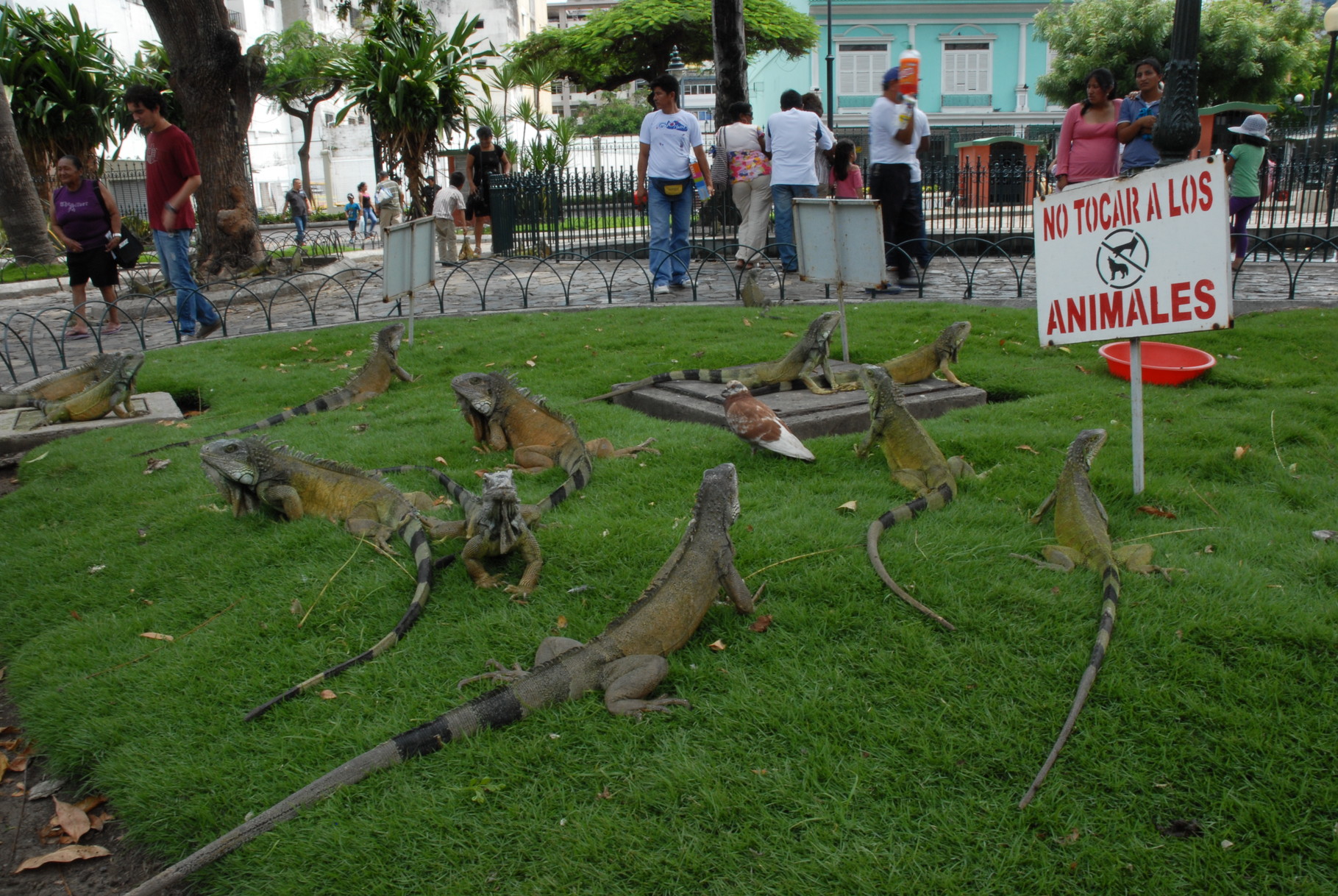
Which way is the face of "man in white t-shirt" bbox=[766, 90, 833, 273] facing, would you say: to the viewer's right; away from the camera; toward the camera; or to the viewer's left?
away from the camera

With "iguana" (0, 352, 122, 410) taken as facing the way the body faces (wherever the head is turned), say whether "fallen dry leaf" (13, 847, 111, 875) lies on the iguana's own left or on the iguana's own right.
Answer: on the iguana's own right

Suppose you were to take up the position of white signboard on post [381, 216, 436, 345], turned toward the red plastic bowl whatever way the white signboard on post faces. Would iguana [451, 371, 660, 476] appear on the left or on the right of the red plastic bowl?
right

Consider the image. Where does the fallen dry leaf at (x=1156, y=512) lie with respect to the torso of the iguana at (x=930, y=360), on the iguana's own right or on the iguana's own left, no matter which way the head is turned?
on the iguana's own right

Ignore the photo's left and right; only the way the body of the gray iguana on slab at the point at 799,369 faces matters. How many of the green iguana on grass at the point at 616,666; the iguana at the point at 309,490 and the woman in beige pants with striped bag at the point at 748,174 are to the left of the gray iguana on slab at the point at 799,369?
1

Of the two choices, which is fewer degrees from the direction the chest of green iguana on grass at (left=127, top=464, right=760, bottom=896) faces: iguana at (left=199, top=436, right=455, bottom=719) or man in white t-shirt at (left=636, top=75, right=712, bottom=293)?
the man in white t-shirt

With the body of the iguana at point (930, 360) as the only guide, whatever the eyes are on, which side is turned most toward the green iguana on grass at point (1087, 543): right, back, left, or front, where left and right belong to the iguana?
right

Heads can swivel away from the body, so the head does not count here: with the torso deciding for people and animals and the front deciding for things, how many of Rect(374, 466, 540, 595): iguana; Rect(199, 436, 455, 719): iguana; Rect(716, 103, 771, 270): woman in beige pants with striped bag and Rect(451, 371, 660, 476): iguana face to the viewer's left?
2

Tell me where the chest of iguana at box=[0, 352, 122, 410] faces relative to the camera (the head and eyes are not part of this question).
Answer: to the viewer's right

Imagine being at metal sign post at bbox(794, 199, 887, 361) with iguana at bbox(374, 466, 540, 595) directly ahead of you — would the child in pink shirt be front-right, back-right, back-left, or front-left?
back-right

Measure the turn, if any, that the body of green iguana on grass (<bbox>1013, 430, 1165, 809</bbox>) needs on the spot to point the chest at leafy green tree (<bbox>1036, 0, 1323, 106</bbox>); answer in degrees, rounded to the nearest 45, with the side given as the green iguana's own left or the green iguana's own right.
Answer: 0° — it already faces it

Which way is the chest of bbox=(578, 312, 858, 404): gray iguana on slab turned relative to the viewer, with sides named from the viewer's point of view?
facing to the right of the viewer
